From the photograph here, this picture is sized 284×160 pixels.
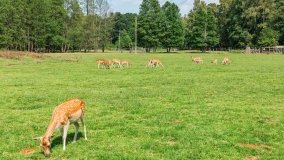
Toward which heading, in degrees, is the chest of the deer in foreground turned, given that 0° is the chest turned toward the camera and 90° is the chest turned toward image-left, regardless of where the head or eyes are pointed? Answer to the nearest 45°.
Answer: approximately 45°

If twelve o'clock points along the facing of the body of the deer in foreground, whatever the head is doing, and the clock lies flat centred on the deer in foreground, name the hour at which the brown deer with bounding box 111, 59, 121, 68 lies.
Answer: The brown deer is roughly at 5 o'clock from the deer in foreground.
